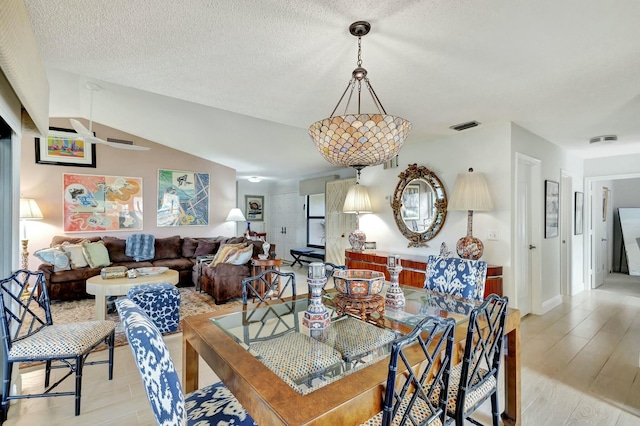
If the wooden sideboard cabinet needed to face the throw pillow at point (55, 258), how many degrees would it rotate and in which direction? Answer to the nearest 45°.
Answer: approximately 45° to its right

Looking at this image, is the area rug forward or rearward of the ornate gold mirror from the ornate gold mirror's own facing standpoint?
forward

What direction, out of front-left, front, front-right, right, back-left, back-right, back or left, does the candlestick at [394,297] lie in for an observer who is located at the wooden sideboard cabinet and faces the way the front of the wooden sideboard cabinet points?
front-left

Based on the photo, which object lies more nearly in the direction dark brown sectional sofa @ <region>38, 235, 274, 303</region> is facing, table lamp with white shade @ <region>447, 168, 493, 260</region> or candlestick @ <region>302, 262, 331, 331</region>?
the candlestick

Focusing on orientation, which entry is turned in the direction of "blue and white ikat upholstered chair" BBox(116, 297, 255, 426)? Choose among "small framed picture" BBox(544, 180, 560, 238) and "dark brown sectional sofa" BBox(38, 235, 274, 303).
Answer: the dark brown sectional sofa
